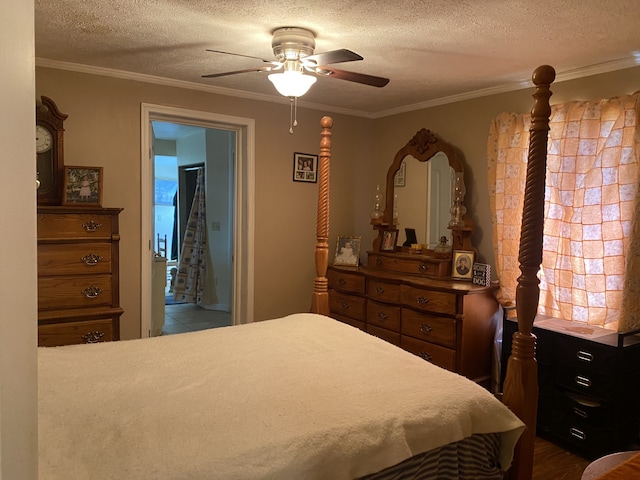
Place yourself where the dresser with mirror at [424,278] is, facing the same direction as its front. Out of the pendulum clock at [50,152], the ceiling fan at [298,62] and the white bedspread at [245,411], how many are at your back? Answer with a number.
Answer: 0

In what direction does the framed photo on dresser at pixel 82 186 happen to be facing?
toward the camera

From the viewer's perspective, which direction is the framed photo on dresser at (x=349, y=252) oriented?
toward the camera

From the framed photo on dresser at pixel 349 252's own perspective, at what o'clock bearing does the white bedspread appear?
The white bedspread is roughly at 12 o'clock from the framed photo on dresser.

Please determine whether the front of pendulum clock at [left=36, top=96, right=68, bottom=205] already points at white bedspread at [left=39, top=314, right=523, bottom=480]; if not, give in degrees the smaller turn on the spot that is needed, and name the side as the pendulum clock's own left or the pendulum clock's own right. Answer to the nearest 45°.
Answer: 0° — it already faces it

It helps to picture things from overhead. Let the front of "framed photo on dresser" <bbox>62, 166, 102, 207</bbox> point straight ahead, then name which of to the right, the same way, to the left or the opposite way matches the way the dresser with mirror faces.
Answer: to the right

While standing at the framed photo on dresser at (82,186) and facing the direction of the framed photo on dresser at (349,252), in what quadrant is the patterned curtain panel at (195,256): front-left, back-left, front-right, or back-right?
front-left

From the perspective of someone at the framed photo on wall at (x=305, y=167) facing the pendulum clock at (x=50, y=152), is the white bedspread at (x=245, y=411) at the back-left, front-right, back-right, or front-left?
front-left

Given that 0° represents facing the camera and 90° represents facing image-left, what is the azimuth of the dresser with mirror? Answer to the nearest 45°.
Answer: approximately 45°

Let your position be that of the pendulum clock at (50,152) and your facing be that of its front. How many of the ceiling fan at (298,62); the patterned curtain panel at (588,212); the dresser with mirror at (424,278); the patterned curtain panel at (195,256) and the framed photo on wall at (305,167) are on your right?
0

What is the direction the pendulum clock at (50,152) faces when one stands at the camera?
facing the viewer

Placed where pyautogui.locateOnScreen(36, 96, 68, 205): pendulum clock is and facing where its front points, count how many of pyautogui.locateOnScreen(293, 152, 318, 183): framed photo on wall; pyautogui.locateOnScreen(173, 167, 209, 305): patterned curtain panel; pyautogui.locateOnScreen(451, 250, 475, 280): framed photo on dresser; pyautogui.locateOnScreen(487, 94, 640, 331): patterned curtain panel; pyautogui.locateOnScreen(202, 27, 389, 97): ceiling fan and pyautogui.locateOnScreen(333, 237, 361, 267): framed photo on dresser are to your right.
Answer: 0

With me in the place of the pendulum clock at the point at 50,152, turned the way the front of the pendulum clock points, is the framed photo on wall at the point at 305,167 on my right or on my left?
on my left

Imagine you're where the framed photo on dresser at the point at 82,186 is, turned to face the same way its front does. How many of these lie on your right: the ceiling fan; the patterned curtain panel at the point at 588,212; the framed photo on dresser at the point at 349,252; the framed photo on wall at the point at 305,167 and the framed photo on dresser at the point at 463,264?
0

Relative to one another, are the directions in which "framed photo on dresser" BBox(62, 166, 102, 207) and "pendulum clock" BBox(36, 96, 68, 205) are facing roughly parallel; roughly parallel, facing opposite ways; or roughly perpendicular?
roughly parallel

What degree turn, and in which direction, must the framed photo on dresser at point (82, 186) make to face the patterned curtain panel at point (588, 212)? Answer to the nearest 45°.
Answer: approximately 45° to its left

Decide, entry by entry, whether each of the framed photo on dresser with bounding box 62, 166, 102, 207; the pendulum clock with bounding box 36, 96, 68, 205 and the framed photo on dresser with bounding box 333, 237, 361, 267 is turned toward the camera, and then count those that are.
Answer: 3

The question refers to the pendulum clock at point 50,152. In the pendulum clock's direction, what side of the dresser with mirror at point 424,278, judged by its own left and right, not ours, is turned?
front

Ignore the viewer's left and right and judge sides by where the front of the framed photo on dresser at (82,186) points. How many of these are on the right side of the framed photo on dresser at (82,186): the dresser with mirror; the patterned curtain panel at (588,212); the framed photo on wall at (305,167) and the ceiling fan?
0

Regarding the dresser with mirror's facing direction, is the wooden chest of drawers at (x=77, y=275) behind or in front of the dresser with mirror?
in front

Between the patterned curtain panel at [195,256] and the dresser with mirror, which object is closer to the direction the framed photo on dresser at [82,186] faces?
the dresser with mirror

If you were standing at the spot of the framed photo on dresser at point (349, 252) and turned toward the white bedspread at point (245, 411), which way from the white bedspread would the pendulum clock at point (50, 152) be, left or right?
right
